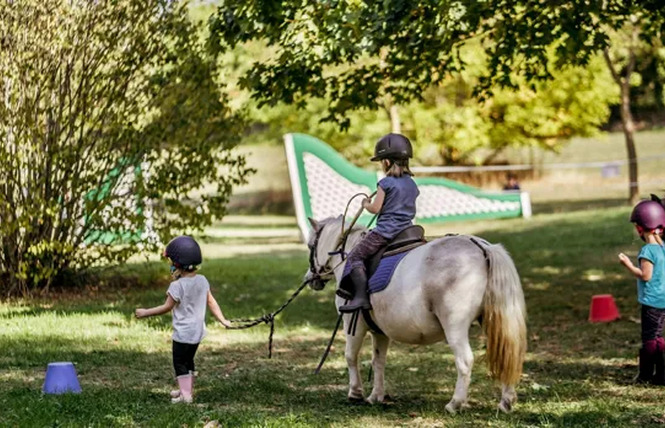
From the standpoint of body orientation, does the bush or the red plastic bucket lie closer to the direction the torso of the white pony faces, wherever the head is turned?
the bush

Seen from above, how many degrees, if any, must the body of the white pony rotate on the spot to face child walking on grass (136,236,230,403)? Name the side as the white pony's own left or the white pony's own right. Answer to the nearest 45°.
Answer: approximately 45° to the white pony's own left

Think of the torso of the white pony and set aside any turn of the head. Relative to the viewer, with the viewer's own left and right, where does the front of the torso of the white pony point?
facing away from the viewer and to the left of the viewer

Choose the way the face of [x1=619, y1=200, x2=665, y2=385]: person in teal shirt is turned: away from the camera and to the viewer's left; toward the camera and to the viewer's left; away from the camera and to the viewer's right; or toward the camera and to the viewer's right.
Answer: away from the camera and to the viewer's left

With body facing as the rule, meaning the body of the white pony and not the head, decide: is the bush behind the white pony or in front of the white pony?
in front

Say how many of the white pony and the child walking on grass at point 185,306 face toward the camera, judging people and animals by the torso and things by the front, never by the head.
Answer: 0
